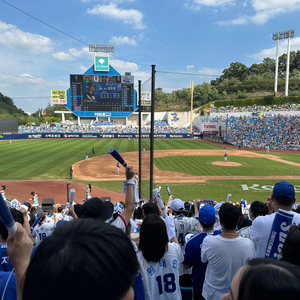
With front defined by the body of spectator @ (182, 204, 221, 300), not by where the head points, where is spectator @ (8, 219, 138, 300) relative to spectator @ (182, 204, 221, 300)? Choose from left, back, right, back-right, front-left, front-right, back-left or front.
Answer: back

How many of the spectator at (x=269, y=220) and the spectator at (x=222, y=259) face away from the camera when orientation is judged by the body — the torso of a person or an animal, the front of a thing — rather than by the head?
2

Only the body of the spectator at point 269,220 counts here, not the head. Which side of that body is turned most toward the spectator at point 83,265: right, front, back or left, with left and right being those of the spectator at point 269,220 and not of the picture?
back

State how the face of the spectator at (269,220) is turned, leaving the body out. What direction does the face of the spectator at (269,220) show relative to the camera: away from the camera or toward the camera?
away from the camera

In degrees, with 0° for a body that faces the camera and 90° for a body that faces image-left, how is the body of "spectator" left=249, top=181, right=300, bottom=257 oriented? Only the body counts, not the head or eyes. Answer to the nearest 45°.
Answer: approximately 180°

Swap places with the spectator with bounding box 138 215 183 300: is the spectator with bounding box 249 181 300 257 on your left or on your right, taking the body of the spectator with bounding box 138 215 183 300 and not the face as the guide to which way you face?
on your right

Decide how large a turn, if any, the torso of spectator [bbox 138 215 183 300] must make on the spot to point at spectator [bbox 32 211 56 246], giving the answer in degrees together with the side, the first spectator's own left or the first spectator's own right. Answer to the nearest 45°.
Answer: approximately 45° to the first spectator's own left

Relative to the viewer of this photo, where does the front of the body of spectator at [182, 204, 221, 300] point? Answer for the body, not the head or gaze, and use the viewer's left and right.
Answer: facing away from the viewer

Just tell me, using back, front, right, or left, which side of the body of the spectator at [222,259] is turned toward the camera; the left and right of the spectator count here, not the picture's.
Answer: back
